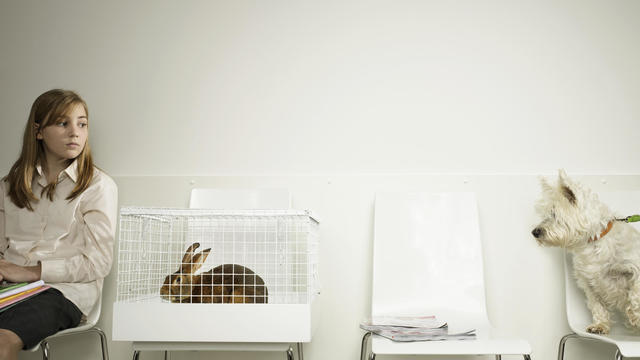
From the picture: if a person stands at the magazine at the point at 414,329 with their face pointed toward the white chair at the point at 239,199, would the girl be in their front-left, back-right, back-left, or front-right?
front-left

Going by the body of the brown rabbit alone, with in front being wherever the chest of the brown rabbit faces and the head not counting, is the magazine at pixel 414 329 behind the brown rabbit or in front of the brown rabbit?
behind

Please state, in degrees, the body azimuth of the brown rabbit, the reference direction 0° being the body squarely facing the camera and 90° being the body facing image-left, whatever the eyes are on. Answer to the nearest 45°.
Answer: approximately 90°

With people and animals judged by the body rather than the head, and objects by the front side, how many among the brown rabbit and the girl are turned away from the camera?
0

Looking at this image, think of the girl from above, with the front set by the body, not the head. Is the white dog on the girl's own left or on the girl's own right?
on the girl's own left

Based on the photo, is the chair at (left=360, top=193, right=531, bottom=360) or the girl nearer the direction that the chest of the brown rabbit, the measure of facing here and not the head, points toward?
the girl

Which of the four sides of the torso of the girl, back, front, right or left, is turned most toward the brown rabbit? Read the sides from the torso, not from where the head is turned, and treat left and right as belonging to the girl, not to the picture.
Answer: left

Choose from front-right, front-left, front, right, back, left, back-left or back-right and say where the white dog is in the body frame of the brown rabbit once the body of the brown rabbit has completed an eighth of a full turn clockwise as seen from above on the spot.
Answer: back-right

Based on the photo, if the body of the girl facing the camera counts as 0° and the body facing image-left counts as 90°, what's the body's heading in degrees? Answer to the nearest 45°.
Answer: approximately 45°

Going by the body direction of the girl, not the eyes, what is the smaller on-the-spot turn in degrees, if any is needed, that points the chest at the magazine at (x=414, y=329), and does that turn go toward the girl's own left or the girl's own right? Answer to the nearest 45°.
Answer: approximately 90° to the girl's own left

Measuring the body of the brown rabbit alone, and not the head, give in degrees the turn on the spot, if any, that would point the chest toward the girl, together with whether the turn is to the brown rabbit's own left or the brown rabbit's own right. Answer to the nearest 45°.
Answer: approximately 45° to the brown rabbit's own right

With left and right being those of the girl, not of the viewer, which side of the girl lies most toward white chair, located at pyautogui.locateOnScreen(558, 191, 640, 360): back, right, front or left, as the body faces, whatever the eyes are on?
left
